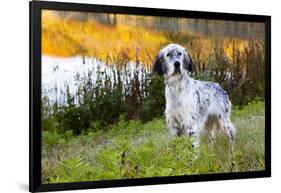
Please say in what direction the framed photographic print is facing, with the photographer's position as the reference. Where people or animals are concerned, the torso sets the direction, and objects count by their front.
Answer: facing the viewer and to the right of the viewer
